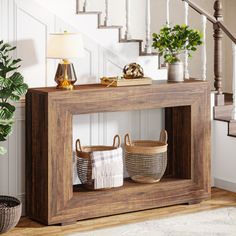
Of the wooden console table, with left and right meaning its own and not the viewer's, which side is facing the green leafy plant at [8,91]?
right

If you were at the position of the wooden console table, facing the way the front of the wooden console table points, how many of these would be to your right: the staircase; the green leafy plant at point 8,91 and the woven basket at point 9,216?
2

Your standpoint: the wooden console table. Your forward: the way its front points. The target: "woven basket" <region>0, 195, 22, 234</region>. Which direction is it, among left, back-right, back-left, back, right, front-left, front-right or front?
right

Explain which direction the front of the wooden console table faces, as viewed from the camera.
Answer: facing the viewer and to the right of the viewer
